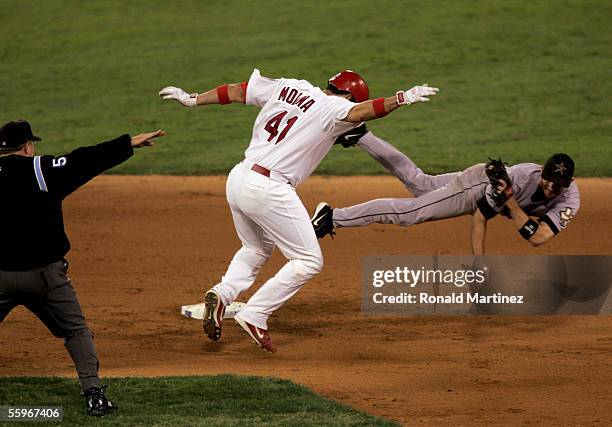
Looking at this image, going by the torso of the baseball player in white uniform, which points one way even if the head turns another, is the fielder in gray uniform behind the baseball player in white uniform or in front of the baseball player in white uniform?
in front

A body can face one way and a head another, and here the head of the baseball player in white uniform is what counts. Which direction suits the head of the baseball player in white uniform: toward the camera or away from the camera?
away from the camera

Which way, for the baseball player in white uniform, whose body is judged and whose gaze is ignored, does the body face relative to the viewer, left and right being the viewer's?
facing away from the viewer and to the right of the viewer

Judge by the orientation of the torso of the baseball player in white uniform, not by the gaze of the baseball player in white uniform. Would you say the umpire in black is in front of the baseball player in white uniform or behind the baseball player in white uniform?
behind

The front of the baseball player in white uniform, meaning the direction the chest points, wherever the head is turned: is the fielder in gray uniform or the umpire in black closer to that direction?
the fielder in gray uniform
